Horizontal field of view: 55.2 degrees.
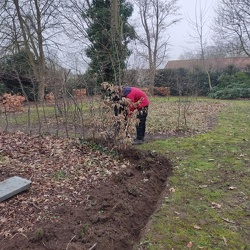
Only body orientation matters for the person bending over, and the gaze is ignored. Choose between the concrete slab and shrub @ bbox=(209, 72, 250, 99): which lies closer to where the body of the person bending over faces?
the concrete slab

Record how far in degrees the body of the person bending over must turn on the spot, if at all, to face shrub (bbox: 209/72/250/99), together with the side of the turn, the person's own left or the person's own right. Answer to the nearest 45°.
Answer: approximately 135° to the person's own right

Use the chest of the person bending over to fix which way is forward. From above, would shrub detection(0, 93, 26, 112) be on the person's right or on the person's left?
on the person's right

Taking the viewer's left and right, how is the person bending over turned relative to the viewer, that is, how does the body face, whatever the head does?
facing to the left of the viewer

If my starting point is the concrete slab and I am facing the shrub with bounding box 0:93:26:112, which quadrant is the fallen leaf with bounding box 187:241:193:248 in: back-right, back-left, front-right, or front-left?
back-right

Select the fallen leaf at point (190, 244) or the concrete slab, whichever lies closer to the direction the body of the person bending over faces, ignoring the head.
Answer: the concrete slab

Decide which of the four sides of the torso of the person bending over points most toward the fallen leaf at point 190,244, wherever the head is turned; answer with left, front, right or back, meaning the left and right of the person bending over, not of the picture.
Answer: left

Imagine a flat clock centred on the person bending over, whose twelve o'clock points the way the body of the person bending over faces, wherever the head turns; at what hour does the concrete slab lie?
The concrete slab is roughly at 10 o'clock from the person bending over.

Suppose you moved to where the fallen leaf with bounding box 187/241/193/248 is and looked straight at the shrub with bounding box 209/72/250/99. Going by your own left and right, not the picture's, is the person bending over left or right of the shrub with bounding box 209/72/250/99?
left
